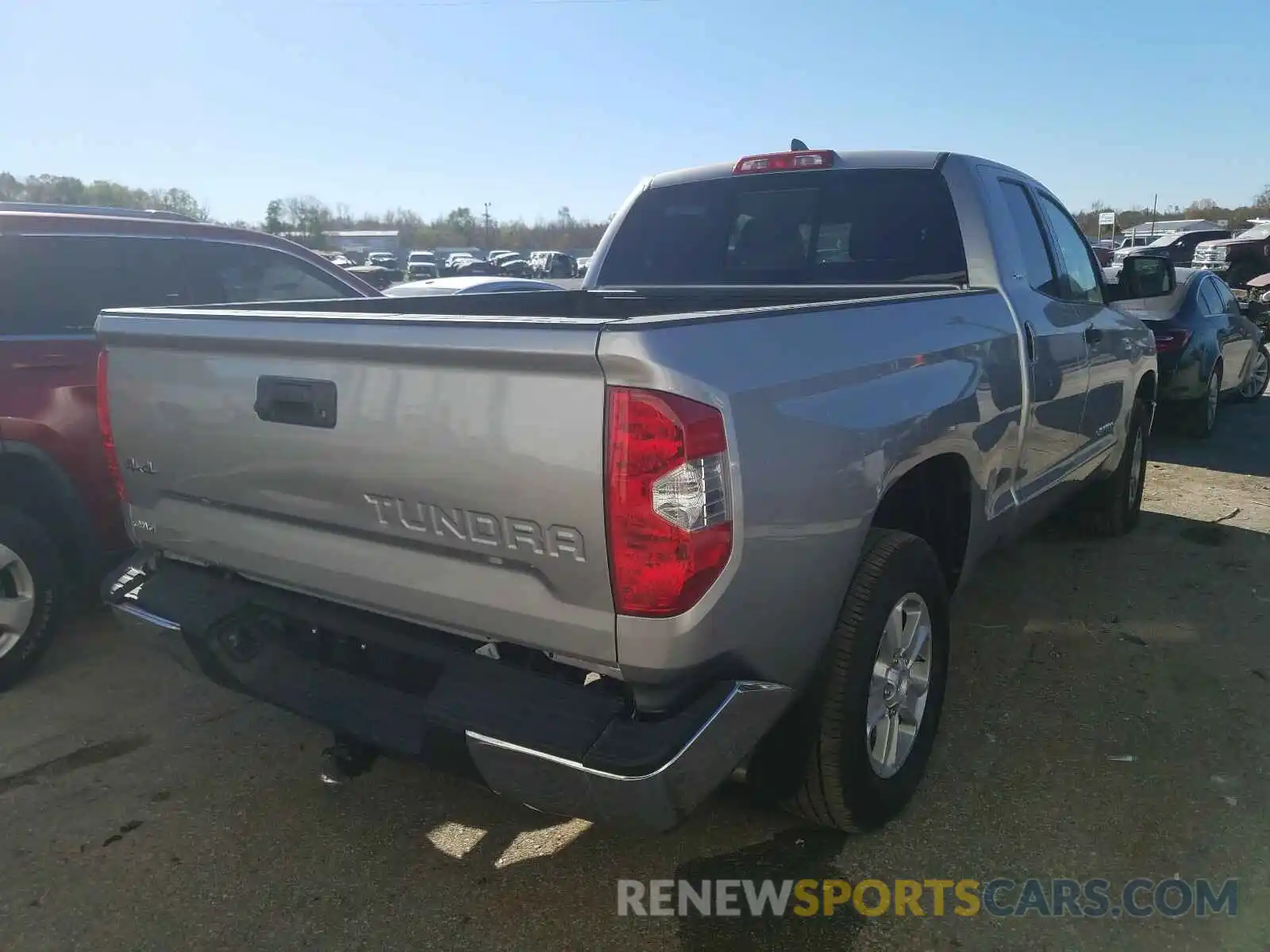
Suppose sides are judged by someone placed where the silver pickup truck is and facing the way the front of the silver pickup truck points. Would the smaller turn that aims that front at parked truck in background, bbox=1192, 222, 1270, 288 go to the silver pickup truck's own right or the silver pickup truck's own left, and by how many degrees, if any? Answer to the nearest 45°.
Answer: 0° — it already faces it

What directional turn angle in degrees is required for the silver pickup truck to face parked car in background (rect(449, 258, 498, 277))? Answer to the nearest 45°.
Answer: approximately 45° to its left

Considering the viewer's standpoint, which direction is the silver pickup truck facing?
facing away from the viewer and to the right of the viewer

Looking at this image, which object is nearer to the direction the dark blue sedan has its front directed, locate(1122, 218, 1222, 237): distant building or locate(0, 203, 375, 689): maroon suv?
the distant building

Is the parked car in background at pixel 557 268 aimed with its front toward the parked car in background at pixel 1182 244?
no

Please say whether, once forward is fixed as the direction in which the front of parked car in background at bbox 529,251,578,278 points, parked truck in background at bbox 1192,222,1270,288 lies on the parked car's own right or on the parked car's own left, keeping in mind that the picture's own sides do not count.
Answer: on the parked car's own left

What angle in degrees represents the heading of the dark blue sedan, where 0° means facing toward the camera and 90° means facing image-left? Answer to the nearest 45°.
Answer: approximately 225°

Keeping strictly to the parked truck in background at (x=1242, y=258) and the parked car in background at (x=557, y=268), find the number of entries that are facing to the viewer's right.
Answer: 0

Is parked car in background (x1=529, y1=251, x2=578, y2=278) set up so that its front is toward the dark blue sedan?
no

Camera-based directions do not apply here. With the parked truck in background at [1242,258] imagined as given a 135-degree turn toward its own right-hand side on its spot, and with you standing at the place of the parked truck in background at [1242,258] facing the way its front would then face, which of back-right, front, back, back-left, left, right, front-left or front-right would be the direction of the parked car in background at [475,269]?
left

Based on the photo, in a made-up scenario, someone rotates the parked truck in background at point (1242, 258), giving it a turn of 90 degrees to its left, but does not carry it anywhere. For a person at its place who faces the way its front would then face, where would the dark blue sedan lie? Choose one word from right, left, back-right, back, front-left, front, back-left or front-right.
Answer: front-right

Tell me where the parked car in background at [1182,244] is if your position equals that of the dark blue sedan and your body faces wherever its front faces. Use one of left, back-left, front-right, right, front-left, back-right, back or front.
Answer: front-left

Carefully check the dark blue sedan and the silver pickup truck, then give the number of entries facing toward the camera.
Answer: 0

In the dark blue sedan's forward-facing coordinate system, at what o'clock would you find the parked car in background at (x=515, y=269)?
The parked car in background is roughly at 9 o'clock from the dark blue sedan.

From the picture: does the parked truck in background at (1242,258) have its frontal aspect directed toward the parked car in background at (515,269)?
no

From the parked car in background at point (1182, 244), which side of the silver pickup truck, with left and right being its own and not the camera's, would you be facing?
front

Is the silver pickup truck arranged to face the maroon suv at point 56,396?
no

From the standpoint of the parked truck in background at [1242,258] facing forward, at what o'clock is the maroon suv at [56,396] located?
The maroon suv is roughly at 11 o'clock from the parked truck in background.

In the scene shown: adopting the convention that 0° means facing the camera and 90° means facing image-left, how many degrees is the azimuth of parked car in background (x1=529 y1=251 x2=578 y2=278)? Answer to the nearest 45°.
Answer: approximately 45°

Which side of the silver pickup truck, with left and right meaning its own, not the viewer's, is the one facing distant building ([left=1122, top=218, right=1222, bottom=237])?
front

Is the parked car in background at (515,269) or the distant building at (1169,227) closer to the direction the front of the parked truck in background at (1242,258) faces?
the parked car in background
